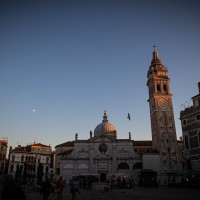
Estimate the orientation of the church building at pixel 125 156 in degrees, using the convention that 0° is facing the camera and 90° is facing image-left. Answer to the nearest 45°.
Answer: approximately 0°

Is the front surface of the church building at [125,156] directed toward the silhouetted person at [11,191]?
yes

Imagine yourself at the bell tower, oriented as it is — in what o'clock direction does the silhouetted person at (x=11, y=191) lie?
The silhouetted person is roughly at 12 o'clock from the bell tower.

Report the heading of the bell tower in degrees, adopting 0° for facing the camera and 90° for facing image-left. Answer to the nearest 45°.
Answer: approximately 0°
